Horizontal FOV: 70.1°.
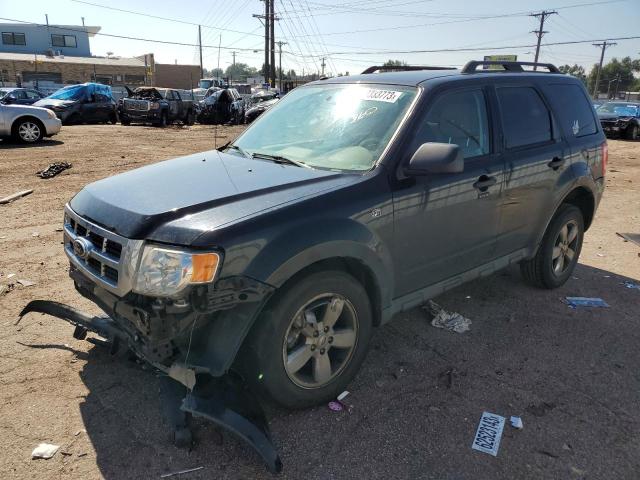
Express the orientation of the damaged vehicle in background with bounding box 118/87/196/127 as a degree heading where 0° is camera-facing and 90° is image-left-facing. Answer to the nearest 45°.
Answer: approximately 45°

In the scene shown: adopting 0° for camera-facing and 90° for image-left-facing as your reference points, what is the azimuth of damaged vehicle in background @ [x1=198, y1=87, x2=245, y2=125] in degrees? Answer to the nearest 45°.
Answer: approximately 45°

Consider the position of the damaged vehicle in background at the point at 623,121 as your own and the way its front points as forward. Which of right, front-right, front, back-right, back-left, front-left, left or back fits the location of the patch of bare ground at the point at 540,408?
front-left

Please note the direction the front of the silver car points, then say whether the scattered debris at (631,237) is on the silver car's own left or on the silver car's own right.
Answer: on the silver car's own right

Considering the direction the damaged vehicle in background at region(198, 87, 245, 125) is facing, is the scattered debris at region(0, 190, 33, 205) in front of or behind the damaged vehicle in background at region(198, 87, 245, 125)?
in front

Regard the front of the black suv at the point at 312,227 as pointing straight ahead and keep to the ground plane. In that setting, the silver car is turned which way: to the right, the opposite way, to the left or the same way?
the opposite way

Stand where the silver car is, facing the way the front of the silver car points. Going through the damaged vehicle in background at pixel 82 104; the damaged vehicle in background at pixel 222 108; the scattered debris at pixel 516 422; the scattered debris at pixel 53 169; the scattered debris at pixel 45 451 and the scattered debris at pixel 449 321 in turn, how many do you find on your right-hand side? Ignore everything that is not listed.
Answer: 4

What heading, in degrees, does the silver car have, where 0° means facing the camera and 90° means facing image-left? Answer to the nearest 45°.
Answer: approximately 270°

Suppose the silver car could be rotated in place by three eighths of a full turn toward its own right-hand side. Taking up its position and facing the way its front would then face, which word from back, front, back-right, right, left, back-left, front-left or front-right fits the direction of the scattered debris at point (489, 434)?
front-left

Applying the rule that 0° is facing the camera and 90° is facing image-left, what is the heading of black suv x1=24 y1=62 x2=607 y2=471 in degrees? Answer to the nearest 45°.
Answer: approximately 45°

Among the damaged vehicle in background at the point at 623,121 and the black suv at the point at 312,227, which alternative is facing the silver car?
the damaged vehicle in background
